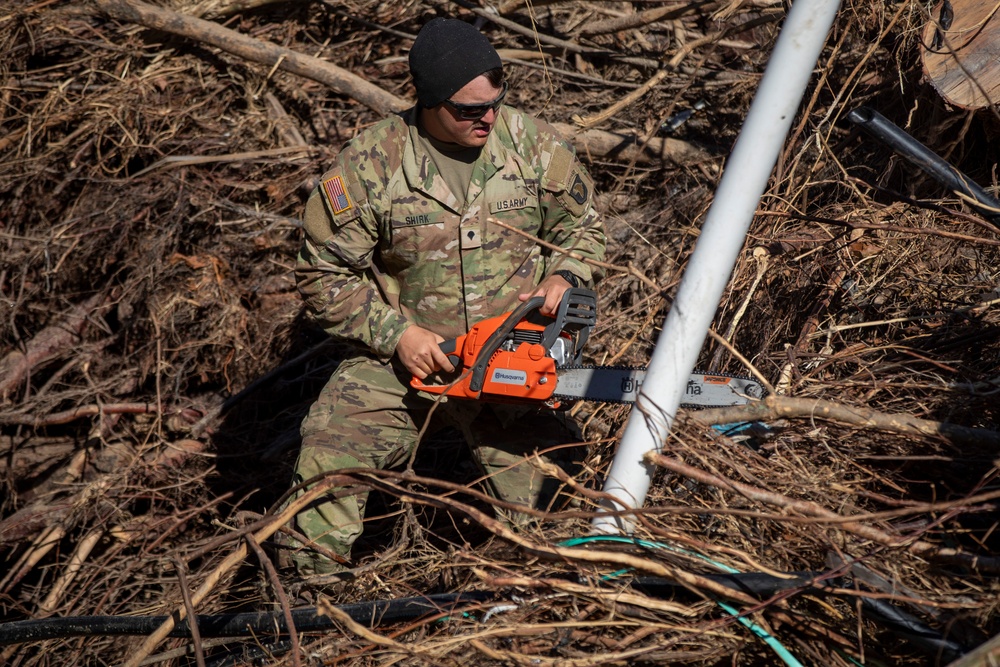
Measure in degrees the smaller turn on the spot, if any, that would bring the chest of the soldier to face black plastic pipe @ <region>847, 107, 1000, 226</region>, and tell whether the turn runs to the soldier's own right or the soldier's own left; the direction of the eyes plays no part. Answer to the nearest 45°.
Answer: approximately 90° to the soldier's own left

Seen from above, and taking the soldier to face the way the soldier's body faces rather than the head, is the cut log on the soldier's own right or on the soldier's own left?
on the soldier's own left

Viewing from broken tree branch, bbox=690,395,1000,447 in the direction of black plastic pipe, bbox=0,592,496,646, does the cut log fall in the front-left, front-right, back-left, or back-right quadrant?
back-right

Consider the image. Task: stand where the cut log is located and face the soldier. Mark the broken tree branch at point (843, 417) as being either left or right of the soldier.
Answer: left

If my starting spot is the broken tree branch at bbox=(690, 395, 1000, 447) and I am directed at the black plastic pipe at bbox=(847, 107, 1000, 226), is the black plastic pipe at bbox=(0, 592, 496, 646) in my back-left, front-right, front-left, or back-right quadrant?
back-left

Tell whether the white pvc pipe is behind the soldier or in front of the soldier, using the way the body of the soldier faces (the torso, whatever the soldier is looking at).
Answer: in front

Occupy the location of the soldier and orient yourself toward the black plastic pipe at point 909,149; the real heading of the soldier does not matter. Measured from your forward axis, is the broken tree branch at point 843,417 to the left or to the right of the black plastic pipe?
right

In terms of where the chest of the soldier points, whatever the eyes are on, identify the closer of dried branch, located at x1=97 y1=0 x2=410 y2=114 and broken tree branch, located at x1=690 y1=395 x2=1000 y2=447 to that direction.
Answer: the broken tree branch

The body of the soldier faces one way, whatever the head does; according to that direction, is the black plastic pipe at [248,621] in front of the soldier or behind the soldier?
in front

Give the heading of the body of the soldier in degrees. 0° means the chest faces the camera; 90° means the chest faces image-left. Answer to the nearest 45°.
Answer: approximately 0°
